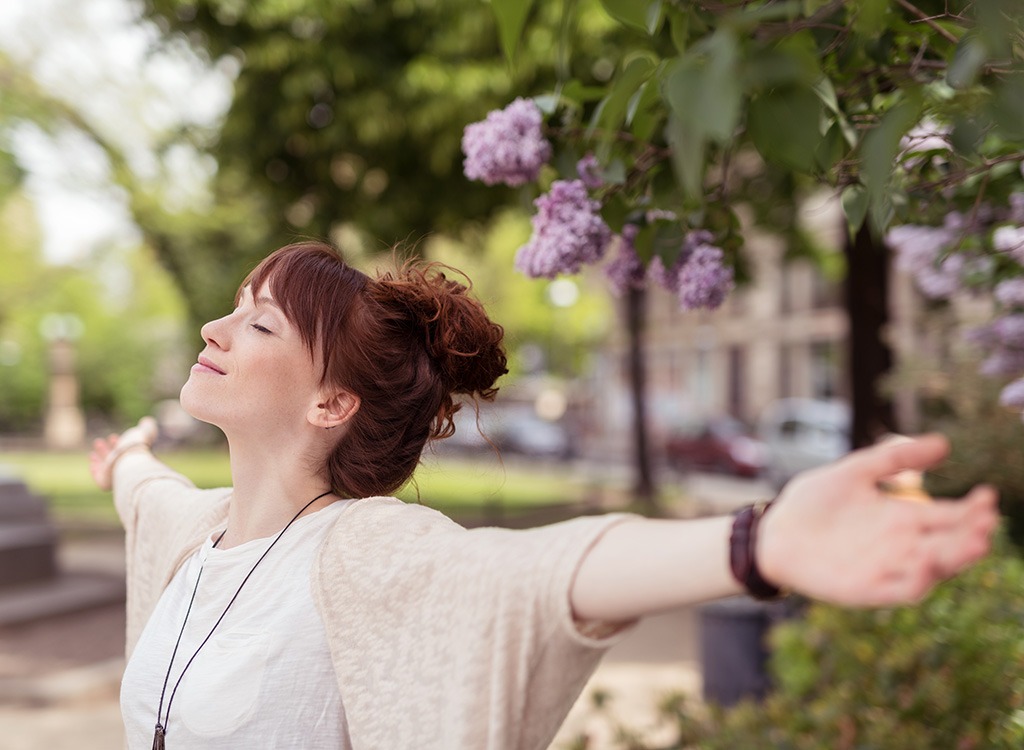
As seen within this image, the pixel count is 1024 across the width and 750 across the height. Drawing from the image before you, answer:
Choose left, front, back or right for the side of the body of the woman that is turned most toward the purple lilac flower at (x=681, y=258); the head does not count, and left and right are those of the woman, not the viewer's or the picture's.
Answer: back

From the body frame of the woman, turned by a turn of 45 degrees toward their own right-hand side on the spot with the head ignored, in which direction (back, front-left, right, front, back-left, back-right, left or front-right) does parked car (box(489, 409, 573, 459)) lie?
right

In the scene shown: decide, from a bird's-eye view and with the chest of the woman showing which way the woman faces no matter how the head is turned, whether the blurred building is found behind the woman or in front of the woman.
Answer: behind

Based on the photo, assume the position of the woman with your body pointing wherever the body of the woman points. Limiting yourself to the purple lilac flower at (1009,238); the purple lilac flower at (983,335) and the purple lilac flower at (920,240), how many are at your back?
3

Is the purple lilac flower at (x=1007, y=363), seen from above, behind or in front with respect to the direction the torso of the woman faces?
behind

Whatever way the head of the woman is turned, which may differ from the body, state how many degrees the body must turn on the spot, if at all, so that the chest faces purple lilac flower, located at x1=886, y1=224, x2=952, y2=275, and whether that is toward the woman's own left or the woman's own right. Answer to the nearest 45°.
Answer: approximately 180°

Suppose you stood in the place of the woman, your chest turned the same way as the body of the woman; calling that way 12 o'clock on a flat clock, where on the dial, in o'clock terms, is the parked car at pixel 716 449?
The parked car is roughly at 5 o'clock from the woman.

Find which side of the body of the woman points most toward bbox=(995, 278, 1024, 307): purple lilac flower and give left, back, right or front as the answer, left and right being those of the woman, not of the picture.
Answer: back

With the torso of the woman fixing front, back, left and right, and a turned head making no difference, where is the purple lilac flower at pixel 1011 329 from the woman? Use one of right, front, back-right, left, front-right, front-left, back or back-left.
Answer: back

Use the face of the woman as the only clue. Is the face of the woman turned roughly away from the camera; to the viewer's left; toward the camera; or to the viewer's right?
to the viewer's left

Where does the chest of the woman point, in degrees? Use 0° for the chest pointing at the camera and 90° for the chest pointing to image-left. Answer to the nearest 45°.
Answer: approximately 45°

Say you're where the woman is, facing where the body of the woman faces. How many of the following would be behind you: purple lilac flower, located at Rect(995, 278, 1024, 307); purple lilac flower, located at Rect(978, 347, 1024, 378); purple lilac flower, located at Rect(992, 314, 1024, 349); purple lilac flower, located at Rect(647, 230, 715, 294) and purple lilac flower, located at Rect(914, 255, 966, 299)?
5

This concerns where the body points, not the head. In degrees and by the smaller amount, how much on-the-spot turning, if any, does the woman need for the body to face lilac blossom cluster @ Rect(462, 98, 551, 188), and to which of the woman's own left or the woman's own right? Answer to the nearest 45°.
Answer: approximately 135° to the woman's own right

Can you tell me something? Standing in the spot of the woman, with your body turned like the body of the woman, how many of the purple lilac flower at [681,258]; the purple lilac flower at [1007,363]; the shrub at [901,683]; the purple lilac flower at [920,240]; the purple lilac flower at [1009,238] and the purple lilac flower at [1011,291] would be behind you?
6

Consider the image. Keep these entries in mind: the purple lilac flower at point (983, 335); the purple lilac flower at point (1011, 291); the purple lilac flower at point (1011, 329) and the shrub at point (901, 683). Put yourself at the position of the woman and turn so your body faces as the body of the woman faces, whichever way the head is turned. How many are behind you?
4

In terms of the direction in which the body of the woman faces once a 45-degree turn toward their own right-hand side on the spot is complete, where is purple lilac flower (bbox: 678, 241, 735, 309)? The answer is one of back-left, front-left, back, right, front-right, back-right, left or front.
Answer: back-right
